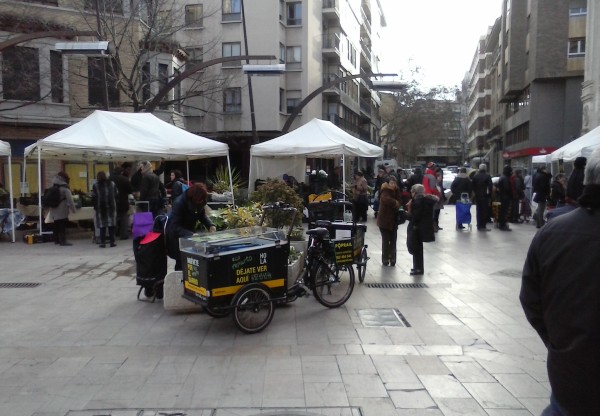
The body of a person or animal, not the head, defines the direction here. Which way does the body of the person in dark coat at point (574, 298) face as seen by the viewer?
away from the camera

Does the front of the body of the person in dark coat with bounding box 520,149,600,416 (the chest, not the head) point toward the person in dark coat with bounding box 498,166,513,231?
yes

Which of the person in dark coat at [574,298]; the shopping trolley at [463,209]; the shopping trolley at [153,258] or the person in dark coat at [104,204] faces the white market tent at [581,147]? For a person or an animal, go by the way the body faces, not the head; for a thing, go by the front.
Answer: the person in dark coat at [574,298]
